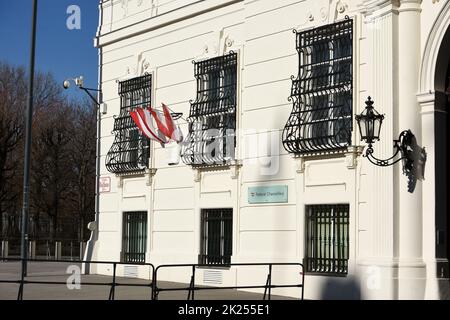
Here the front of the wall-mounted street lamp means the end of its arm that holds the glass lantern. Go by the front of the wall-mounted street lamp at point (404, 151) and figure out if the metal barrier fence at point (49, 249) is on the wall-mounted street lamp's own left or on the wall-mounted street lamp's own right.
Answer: on the wall-mounted street lamp's own right

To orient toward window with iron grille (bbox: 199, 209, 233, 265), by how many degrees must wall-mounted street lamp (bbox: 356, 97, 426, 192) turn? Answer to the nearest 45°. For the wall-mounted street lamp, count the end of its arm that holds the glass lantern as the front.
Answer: approximately 90° to its right

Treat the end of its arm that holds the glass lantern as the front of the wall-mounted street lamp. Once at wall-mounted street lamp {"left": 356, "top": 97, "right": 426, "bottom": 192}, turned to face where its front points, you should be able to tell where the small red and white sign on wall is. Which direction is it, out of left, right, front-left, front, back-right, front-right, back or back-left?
right

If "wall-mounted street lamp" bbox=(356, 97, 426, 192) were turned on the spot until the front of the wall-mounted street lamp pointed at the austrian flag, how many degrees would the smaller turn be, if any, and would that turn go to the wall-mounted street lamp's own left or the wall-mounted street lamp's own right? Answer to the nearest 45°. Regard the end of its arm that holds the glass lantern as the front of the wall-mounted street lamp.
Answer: approximately 90° to the wall-mounted street lamp's own right

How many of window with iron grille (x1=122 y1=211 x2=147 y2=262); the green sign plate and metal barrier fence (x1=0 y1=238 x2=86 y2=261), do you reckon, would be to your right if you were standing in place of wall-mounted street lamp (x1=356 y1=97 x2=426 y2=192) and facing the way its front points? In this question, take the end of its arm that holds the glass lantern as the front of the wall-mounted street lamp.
3

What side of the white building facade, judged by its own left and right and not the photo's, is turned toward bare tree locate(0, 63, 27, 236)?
right

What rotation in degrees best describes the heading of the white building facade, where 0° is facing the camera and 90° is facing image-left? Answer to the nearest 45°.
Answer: approximately 45°

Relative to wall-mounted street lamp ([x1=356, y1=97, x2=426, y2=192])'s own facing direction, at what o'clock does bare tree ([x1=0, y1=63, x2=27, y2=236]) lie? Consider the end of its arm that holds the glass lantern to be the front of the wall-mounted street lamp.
The bare tree is roughly at 3 o'clock from the wall-mounted street lamp.

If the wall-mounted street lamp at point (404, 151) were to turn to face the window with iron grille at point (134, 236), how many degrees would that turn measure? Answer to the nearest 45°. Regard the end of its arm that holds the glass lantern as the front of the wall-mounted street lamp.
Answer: approximately 90° to its right
